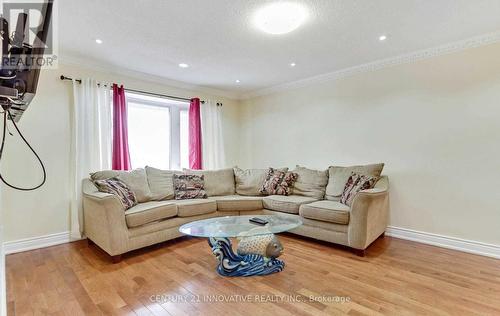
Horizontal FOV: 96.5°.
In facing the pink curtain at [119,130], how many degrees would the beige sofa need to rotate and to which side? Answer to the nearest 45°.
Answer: approximately 135° to its right

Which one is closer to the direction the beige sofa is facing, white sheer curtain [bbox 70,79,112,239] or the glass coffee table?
the glass coffee table

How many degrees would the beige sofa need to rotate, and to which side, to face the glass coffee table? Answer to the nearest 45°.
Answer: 0° — it already faces it

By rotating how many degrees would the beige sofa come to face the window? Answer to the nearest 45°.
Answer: approximately 135° to its right

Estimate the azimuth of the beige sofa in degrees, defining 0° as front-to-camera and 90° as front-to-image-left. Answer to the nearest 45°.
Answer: approximately 0°

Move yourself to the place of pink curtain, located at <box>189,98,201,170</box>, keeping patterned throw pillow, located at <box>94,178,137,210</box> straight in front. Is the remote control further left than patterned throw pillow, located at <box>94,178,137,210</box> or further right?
left

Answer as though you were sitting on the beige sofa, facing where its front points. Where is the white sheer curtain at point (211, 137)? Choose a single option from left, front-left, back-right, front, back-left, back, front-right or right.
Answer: back

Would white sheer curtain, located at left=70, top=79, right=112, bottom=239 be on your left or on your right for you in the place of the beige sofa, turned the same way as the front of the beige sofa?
on your right
